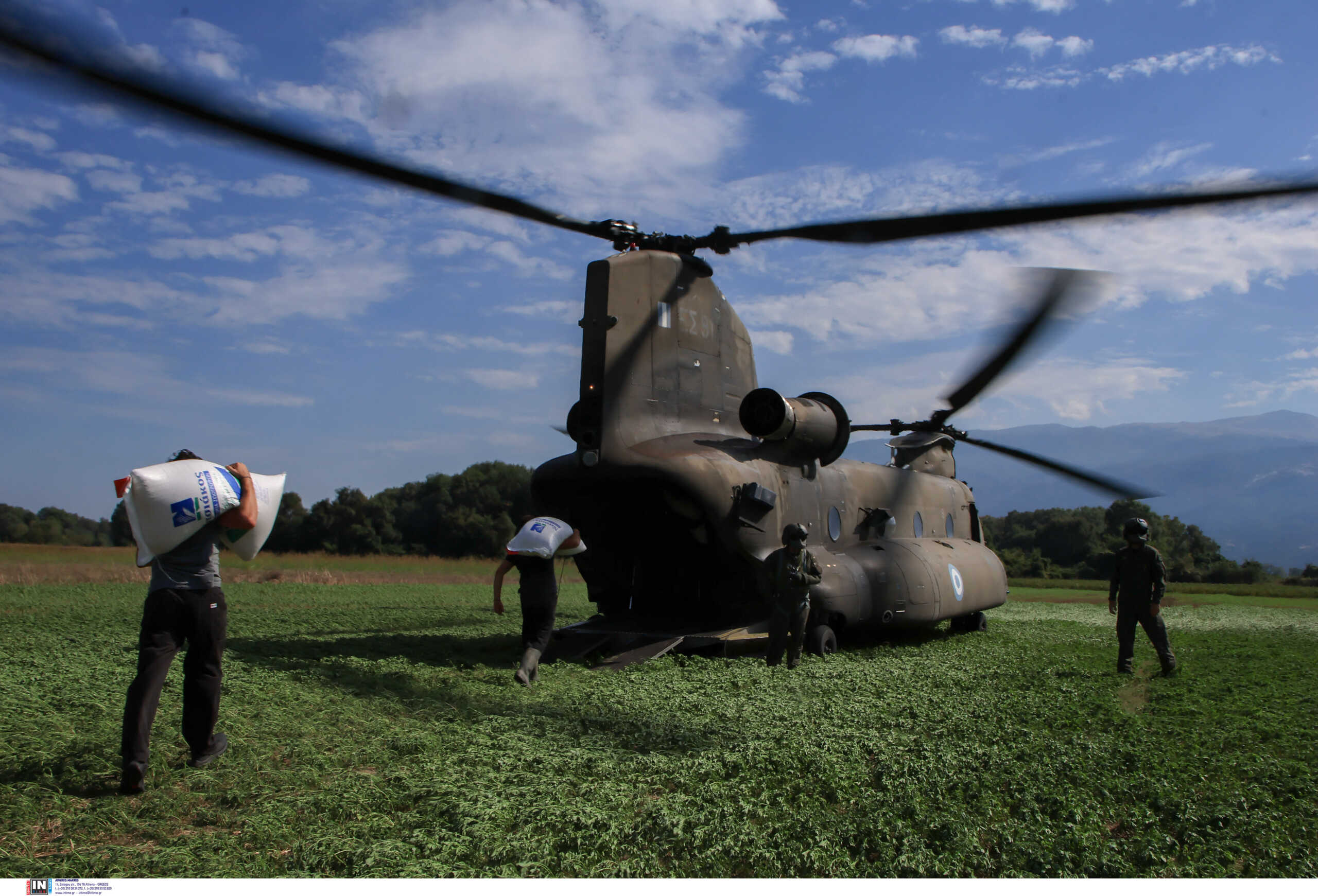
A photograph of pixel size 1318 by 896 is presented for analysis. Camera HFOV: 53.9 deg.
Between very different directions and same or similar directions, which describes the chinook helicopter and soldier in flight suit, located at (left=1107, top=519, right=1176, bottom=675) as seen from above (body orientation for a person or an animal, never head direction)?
very different directions

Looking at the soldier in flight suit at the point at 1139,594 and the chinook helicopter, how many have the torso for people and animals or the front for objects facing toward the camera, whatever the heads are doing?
1

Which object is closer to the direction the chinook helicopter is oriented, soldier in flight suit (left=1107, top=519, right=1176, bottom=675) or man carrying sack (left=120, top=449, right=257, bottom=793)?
the soldier in flight suit

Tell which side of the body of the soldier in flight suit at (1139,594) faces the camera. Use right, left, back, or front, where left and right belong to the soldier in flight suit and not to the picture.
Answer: front

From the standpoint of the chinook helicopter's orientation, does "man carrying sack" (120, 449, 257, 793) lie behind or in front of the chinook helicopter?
behind

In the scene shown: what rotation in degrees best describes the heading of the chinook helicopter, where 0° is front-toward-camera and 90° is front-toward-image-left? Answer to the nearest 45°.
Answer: approximately 225°

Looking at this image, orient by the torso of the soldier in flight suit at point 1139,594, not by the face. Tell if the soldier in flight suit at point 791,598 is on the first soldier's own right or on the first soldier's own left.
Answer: on the first soldier's own right

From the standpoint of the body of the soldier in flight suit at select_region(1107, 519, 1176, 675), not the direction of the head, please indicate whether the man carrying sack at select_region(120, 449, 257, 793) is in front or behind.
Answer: in front

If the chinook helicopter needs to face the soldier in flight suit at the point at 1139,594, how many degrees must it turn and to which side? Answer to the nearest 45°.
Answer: approximately 45° to its right
